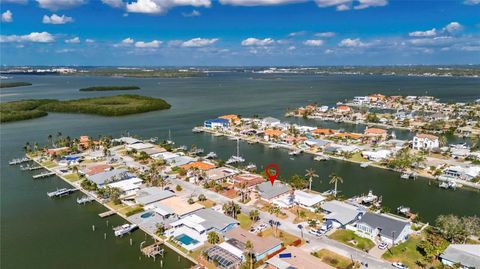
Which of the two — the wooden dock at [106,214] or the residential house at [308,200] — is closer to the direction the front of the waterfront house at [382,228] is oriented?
the wooden dock

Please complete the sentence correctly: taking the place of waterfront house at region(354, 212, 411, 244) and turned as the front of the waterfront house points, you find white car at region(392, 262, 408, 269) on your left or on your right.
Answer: on your left

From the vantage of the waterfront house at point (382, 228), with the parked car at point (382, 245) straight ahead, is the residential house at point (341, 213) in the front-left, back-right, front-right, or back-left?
back-right

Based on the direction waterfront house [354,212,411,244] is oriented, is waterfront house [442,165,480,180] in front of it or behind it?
behind

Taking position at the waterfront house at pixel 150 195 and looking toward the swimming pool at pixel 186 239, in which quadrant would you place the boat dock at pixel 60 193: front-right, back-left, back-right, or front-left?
back-right

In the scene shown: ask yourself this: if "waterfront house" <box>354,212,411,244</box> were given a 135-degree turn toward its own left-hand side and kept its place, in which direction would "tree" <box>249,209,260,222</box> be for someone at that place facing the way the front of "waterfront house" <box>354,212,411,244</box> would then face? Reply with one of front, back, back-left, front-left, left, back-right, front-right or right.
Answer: back

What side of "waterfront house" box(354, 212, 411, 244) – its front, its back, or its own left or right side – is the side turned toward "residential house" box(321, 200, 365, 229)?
right

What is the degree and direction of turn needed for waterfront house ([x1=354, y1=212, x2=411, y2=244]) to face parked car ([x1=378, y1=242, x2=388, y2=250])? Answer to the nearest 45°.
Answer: approximately 45° to its left
